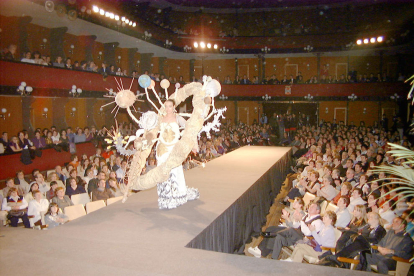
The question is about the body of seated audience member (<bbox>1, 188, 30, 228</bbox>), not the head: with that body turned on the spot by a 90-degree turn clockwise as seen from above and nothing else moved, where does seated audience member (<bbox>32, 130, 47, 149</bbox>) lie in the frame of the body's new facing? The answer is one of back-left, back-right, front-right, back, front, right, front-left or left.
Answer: back-right

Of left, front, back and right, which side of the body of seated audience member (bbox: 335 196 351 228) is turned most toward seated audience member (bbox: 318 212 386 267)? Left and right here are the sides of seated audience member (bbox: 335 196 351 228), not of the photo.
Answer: left

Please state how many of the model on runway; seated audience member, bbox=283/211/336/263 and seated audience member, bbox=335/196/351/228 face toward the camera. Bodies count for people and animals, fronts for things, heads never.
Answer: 1

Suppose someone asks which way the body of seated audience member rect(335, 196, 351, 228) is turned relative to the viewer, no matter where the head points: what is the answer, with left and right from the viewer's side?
facing to the left of the viewer

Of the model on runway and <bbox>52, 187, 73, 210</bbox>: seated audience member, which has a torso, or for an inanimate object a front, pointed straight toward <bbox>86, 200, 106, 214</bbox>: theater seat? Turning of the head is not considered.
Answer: the seated audience member

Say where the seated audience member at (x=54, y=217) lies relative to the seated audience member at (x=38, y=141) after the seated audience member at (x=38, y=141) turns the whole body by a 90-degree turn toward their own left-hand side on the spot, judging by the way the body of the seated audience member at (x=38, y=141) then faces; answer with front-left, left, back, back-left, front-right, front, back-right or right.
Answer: back-right

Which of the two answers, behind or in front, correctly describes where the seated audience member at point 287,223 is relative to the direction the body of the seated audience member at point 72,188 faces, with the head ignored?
in front

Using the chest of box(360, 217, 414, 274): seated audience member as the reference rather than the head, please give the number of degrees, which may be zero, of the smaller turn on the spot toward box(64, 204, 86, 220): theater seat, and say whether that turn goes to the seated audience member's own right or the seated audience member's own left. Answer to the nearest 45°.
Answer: approximately 45° to the seated audience member's own right

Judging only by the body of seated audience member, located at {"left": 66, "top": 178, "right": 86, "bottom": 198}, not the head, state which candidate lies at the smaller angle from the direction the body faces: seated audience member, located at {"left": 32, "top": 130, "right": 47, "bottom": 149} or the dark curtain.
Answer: the dark curtain

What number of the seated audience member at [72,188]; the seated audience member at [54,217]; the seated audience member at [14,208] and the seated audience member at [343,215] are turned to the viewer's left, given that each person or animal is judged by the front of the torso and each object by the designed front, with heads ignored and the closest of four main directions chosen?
1

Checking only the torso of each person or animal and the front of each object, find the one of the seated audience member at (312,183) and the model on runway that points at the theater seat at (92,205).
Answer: the seated audience member

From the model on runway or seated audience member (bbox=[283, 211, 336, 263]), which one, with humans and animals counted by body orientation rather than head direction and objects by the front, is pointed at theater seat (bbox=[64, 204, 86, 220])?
the seated audience member

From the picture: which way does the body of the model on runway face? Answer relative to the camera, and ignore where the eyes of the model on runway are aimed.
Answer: toward the camera

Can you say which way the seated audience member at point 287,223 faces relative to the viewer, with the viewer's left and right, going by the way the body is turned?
facing the viewer and to the left of the viewer

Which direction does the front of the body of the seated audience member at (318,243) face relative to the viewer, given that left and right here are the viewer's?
facing to the left of the viewer
